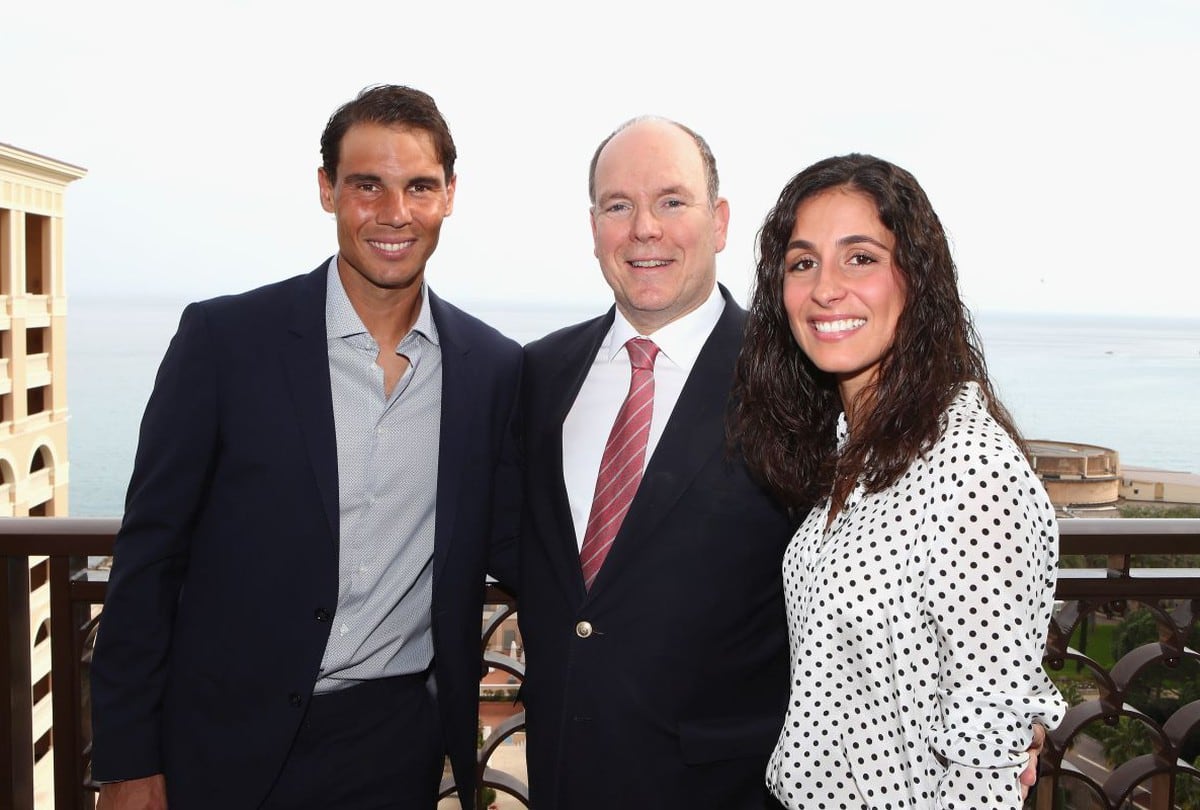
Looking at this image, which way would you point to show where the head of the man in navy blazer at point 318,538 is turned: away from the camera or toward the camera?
toward the camera

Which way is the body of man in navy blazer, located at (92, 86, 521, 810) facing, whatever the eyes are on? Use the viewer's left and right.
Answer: facing the viewer

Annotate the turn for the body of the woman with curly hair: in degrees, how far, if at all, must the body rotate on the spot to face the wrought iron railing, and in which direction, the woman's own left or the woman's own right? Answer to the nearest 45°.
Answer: approximately 180°

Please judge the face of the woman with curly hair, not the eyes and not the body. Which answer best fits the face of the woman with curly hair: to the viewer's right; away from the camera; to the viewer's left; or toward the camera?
toward the camera

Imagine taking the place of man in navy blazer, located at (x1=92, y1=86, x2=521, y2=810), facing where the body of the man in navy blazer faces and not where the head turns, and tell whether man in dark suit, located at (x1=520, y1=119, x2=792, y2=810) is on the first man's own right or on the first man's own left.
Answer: on the first man's own left

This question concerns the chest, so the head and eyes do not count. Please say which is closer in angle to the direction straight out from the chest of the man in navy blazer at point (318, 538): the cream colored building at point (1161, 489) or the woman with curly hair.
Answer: the woman with curly hair

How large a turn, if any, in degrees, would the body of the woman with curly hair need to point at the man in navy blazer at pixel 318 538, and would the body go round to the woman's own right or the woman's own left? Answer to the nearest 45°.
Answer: approximately 45° to the woman's own right

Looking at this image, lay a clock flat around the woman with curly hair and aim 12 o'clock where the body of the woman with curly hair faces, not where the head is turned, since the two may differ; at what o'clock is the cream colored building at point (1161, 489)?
The cream colored building is roughly at 5 o'clock from the woman with curly hair.

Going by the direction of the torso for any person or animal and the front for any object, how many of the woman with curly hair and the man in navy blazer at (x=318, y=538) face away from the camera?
0

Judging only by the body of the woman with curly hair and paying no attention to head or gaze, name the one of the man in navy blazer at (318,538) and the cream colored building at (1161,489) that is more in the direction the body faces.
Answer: the man in navy blazer

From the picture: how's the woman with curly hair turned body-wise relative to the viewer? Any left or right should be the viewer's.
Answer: facing the viewer and to the left of the viewer

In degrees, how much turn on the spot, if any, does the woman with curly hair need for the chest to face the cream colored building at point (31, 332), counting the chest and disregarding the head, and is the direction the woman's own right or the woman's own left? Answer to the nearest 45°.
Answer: approximately 90° to the woman's own right
